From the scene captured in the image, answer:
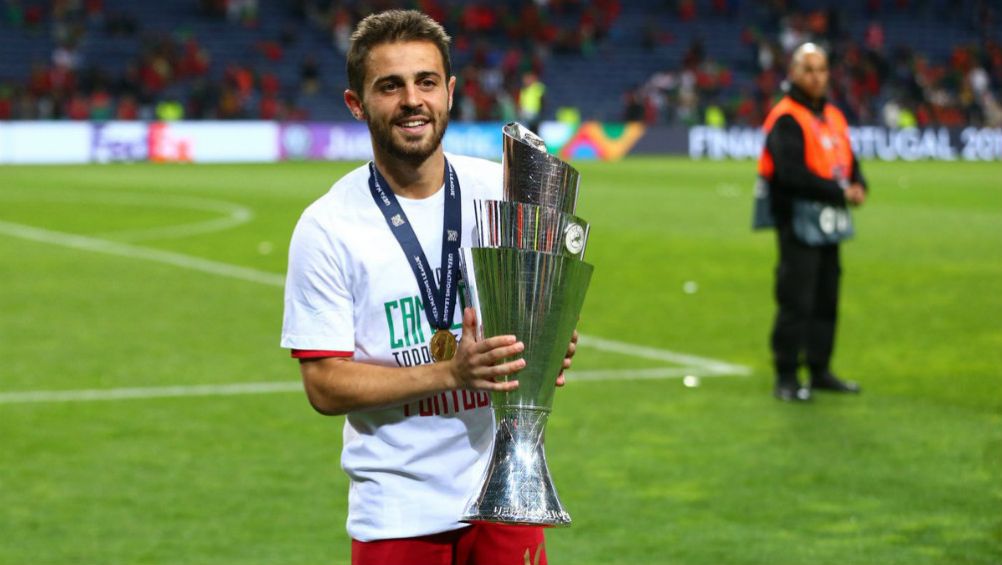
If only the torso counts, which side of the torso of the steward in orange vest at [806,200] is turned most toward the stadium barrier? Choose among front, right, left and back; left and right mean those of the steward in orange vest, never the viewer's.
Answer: back

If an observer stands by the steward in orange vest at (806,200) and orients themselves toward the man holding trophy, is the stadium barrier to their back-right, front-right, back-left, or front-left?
back-right

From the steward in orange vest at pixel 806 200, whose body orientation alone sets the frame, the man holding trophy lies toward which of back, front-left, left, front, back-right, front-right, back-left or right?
front-right

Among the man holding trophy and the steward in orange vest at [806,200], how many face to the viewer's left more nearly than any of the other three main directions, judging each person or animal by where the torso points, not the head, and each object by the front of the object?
0

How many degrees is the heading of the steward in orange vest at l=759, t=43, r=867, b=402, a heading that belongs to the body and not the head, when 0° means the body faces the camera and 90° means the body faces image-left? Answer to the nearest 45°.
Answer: approximately 315°

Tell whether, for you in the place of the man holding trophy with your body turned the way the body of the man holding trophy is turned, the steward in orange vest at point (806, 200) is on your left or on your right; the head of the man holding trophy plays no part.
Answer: on your left

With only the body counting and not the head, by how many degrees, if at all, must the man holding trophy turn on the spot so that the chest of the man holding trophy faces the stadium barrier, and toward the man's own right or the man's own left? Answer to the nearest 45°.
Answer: approximately 135° to the man's own left

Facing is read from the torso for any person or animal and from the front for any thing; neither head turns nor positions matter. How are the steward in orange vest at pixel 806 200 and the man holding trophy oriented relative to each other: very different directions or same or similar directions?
same or similar directions

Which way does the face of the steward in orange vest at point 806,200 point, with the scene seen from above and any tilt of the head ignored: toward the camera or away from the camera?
toward the camera
